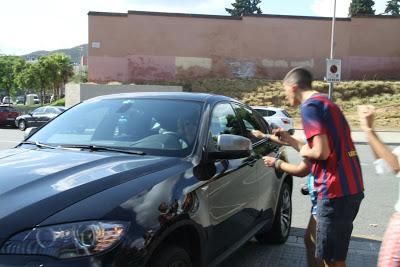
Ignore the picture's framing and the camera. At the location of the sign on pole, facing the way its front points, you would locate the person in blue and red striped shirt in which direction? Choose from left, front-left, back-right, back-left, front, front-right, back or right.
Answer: front

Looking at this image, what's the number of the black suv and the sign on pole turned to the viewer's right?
0

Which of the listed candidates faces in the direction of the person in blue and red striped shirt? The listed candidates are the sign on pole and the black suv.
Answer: the sign on pole

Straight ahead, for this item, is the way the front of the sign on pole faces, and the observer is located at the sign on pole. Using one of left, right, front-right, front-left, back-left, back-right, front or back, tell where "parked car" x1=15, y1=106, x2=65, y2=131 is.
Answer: right

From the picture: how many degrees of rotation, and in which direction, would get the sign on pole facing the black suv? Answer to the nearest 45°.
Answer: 0° — it already faces it

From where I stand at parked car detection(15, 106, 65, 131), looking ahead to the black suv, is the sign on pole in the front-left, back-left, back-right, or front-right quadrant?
front-left

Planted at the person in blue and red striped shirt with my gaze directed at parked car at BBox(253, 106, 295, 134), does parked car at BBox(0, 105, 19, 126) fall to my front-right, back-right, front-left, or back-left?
front-left

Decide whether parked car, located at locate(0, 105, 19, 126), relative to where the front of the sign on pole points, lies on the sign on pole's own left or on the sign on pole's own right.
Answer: on the sign on pole's own right

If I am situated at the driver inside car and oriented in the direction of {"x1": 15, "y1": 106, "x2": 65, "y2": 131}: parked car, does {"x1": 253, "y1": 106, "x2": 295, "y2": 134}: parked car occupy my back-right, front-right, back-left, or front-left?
front-right

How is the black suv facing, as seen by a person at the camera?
facing the viewer and to the left of the viewer

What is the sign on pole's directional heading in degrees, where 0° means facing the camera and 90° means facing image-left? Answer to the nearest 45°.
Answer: approximately 0°
